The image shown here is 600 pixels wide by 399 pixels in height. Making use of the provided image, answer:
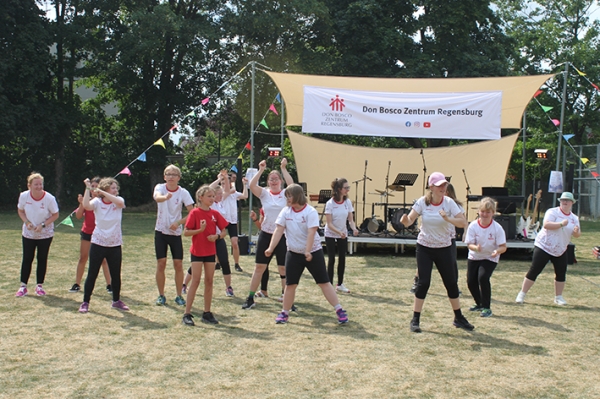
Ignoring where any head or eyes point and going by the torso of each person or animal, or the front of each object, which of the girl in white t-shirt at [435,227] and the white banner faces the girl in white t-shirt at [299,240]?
the white banner

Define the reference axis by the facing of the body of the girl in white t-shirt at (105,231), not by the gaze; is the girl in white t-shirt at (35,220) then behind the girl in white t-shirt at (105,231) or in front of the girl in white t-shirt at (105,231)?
behind

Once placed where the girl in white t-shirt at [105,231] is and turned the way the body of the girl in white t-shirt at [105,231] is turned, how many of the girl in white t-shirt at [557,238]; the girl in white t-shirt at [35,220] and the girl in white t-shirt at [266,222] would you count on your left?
2

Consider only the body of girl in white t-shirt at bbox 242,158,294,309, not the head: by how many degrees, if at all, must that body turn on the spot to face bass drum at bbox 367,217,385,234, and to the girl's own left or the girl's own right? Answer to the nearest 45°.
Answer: approximately 180°

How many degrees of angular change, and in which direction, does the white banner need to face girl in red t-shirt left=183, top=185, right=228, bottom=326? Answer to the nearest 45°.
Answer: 0° — it already faces them

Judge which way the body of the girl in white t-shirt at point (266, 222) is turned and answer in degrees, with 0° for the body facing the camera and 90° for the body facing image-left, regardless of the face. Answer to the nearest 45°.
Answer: approximately 0°

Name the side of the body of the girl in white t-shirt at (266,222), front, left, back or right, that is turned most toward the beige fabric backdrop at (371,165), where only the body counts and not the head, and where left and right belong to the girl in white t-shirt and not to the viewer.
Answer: back

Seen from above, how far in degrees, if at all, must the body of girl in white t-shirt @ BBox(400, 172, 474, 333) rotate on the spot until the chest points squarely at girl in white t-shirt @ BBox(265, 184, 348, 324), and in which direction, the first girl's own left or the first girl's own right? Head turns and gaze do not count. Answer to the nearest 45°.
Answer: approximately 90° to the first girl's own right

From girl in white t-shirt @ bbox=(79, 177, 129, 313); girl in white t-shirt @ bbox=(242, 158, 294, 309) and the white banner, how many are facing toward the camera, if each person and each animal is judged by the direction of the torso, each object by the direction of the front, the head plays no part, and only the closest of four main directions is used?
3

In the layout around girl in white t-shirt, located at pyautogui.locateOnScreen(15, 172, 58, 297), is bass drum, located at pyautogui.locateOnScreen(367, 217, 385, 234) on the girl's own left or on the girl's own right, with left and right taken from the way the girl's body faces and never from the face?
on the girl's own left

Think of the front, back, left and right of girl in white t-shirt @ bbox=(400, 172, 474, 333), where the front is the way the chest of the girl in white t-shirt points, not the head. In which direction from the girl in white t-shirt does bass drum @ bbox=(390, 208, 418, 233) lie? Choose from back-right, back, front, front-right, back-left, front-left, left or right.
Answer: back

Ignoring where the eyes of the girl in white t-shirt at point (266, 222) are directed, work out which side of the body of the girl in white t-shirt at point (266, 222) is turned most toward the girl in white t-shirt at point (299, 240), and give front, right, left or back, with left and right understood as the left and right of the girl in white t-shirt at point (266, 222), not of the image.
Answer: front

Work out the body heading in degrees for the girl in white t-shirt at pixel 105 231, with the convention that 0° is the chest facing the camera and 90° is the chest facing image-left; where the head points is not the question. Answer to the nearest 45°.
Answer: approximately 0°

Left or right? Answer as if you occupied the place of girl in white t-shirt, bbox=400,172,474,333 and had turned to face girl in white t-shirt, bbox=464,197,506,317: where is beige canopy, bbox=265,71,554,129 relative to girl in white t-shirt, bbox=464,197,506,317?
left
